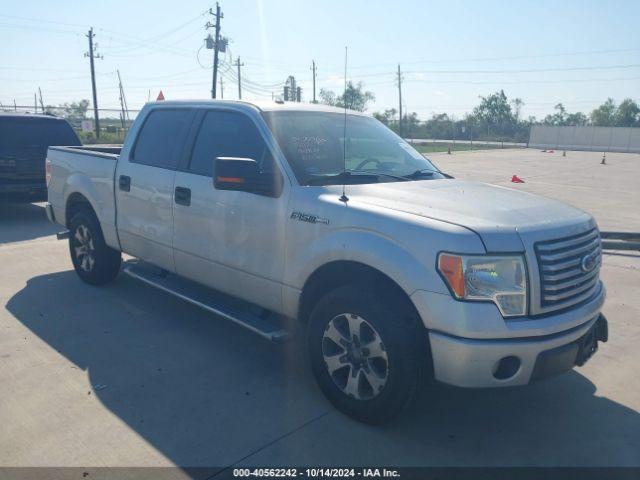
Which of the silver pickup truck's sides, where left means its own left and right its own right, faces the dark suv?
back

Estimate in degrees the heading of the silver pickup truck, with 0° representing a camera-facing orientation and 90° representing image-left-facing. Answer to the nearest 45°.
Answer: approximately 315°
